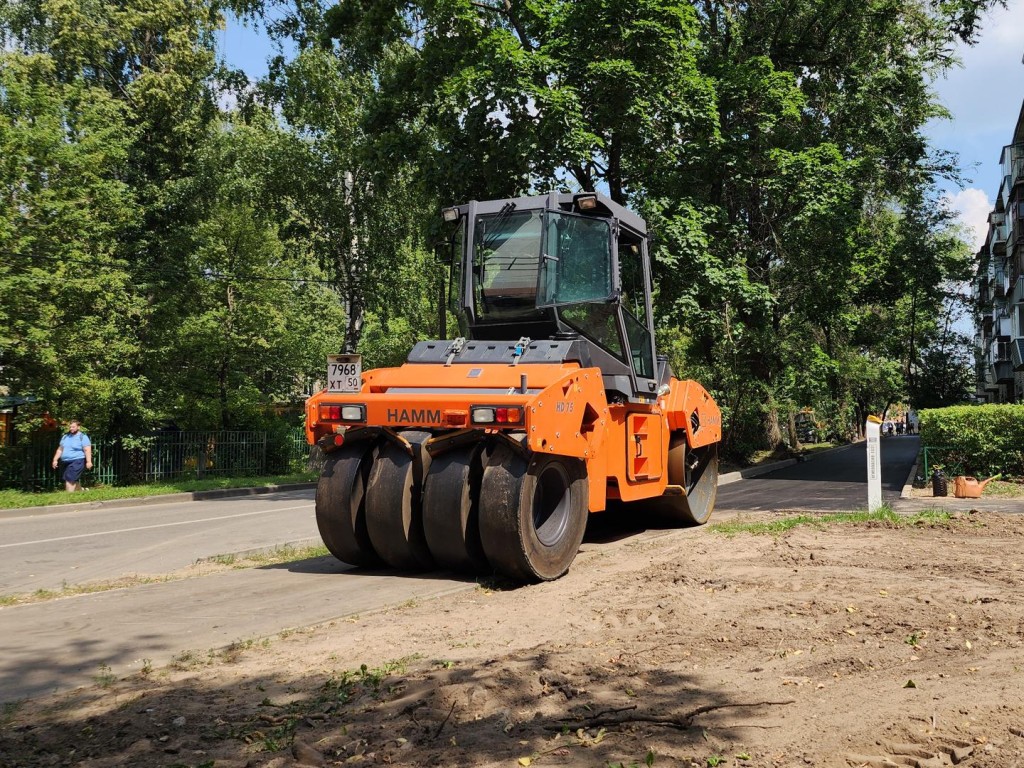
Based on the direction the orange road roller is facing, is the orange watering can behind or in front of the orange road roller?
in front

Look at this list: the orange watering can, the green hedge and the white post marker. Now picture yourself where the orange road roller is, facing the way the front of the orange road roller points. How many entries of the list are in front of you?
3

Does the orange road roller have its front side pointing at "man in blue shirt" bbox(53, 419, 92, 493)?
no

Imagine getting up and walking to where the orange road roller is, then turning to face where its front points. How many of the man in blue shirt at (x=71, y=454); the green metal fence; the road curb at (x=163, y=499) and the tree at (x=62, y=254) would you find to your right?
0

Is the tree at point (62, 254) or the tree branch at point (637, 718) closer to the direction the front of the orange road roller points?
the tree

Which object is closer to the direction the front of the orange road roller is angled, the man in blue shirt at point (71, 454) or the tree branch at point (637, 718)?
the man in blue shirt

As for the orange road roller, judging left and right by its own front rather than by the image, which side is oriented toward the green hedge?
front

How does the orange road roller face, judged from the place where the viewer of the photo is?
facing away from the viewer and to the right of the viewer

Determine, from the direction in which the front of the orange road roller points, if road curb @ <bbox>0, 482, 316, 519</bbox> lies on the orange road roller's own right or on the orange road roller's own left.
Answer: on the orange road roller's own left

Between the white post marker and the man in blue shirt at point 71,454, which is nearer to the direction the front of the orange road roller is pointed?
the white post marker

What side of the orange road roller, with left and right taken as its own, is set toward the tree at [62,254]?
left

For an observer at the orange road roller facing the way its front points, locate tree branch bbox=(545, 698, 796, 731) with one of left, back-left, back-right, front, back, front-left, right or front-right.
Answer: back-right

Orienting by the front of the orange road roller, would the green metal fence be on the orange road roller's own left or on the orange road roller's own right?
on the orange road roller's own left

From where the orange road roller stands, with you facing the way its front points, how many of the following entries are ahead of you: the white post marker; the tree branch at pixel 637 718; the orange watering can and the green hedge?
3
